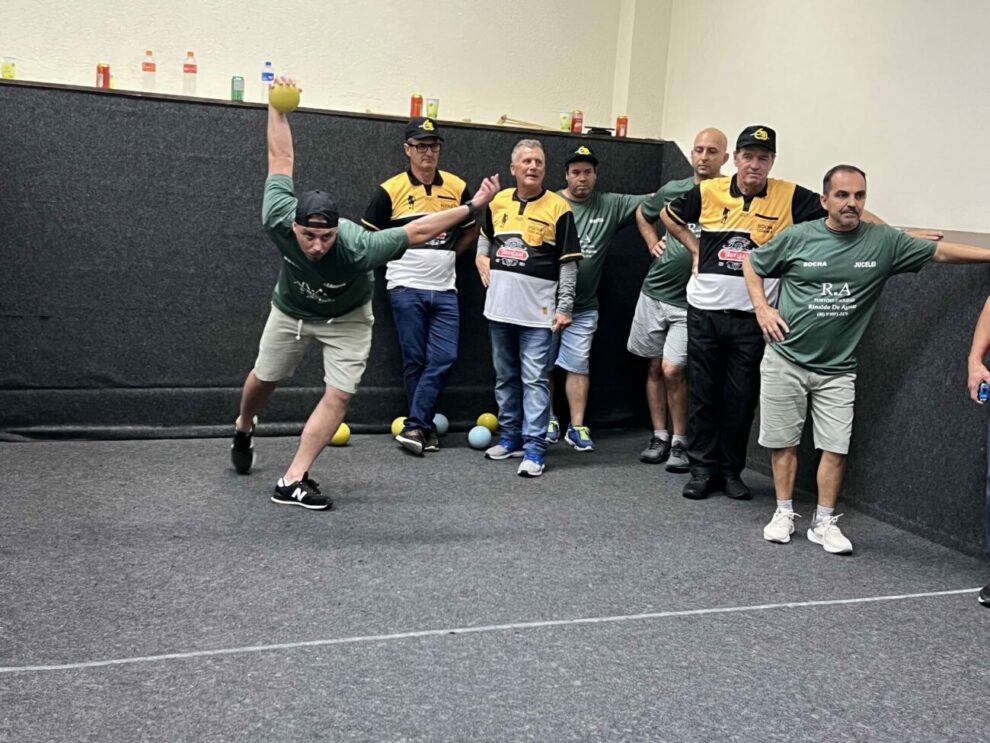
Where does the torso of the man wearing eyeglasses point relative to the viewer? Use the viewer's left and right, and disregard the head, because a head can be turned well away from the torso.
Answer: facing the viewer

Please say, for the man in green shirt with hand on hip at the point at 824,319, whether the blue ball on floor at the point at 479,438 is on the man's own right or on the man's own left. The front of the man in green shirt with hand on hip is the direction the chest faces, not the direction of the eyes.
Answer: on the man's own right

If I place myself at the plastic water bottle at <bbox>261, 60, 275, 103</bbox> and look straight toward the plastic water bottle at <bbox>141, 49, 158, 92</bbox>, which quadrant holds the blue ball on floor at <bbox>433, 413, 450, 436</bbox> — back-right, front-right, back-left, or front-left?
back-left

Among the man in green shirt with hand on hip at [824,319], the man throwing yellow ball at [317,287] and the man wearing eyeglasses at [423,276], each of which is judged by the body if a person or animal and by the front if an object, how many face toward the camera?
3

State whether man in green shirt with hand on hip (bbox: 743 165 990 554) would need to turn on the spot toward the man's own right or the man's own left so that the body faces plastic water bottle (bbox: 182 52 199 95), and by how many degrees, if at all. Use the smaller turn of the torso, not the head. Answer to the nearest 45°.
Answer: approximately 90° to the man's own right

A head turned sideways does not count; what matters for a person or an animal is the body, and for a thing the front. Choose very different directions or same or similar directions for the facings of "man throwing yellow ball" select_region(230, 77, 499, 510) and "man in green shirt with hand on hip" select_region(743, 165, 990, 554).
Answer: same or similar directions

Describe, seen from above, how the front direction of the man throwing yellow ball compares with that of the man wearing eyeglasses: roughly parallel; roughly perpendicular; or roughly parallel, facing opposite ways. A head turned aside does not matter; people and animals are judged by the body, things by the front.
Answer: roughly parallel

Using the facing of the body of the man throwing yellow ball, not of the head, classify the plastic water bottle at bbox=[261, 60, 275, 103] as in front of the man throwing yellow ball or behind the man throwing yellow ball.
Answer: behind

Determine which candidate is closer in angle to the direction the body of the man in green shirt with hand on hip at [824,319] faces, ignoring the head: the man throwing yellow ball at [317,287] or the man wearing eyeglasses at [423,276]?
the man throwing yellow ball

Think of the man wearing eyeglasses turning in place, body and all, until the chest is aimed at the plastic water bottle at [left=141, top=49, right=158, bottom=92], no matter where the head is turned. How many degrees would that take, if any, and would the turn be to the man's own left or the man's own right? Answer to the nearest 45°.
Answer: approximately 90° to the man's own right

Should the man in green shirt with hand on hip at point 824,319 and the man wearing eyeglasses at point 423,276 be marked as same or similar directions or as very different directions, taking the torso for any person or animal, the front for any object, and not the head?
same or similar directions

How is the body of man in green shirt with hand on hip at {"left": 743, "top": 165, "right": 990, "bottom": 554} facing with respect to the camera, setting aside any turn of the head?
toward the camera

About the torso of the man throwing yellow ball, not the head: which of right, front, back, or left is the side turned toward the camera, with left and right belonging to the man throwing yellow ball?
front

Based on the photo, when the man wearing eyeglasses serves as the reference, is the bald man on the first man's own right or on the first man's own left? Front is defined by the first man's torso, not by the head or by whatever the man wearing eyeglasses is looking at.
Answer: on the first man's own left

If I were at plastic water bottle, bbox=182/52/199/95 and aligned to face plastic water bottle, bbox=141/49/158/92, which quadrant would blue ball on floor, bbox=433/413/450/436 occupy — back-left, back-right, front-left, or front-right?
back-left
